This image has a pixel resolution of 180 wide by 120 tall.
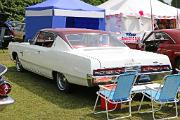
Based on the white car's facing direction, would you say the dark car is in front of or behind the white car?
in front

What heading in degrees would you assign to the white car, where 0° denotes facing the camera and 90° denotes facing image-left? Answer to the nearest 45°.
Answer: approximately 135°

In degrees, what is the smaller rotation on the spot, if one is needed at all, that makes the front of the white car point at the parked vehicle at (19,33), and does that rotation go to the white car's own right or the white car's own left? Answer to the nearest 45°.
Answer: approximately 45° to the white car's own right

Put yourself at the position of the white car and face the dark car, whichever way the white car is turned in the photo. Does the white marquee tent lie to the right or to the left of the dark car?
right

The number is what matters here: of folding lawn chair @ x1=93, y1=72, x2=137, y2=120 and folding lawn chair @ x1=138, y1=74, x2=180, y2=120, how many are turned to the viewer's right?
0

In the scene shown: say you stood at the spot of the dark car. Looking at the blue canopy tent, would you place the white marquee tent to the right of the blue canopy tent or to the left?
left

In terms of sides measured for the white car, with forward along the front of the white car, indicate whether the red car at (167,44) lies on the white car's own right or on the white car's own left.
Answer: on the white car's own right
